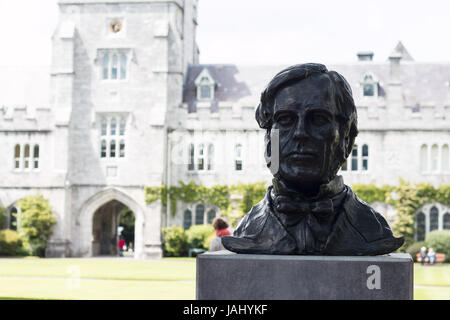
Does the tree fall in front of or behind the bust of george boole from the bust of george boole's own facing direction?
behind

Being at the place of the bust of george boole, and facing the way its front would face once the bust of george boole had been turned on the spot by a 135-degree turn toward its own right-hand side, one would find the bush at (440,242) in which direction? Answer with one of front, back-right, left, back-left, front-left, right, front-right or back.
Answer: front-right

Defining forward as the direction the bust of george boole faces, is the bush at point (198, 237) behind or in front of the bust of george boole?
behind

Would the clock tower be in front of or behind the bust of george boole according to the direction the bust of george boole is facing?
behind

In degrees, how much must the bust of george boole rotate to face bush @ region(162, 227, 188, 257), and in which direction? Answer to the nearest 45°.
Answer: approximately 180°

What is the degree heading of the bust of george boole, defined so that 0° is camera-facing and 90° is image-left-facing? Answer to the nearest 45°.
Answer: approximately 0°

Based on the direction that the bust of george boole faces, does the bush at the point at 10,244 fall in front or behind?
behind

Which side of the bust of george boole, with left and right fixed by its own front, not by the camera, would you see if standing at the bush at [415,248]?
back

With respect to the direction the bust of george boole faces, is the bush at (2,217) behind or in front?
behind
